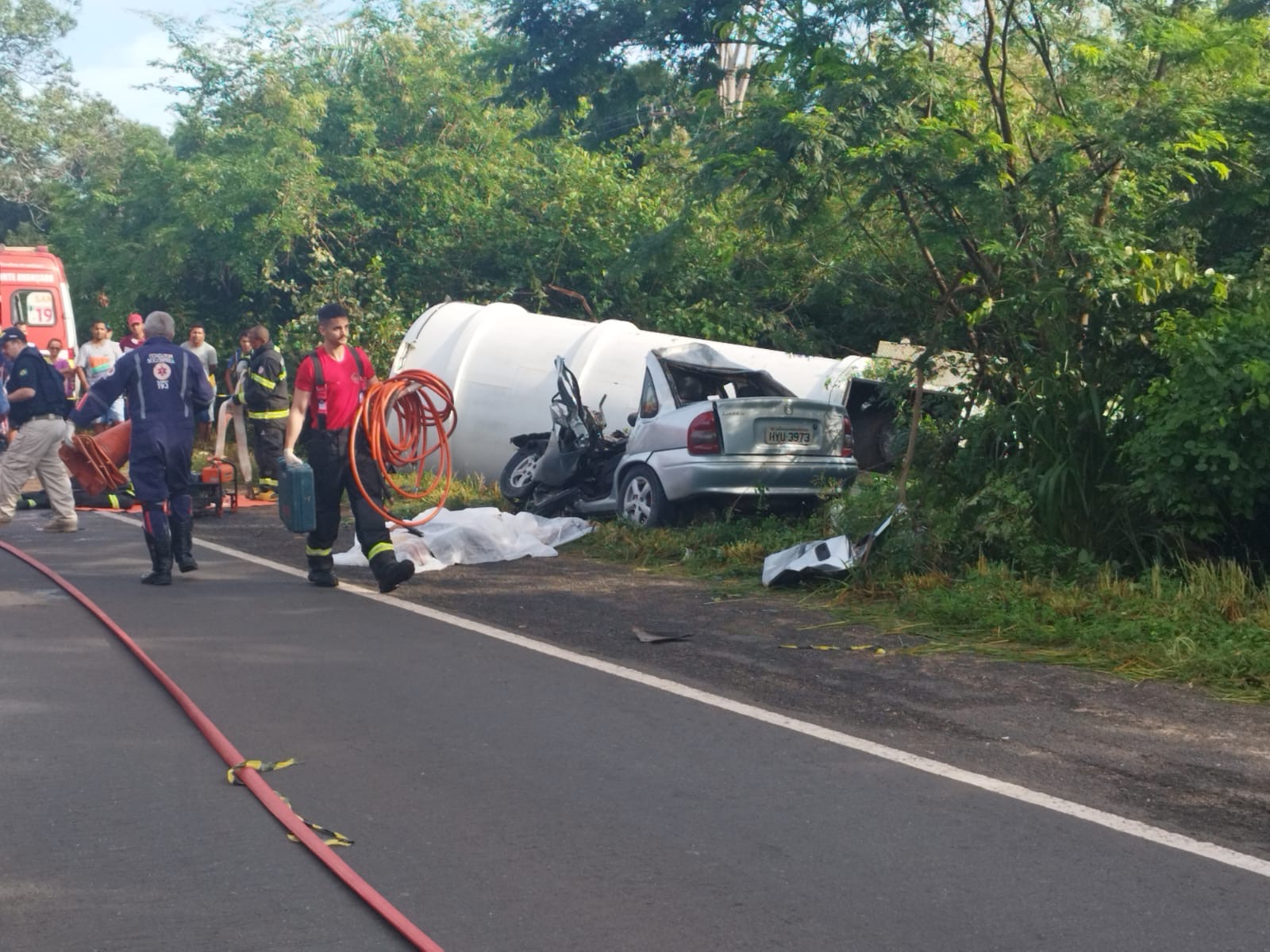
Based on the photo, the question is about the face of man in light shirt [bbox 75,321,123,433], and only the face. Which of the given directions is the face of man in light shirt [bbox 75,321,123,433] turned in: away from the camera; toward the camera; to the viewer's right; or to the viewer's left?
toward the camera

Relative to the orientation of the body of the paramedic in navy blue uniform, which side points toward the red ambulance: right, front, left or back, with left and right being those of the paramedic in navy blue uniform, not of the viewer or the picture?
front

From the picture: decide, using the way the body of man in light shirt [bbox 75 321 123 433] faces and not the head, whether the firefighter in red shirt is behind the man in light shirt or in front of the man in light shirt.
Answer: in front

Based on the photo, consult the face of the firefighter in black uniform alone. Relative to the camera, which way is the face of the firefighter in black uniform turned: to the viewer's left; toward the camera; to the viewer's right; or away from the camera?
to the viewer's left

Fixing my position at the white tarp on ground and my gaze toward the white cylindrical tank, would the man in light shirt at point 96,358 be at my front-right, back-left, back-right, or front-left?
front-left

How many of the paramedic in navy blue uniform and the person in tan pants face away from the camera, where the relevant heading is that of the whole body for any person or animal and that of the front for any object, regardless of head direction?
1

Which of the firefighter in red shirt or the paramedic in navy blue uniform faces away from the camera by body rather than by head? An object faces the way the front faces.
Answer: the paramedic in navy blue uniform

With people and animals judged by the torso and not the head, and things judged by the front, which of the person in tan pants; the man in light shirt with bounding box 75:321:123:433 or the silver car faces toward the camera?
the man in light shirt

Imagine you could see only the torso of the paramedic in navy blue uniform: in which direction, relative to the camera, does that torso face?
away from the camera

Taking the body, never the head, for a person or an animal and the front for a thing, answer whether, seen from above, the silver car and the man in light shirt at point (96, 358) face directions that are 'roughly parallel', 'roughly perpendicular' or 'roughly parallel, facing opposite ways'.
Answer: roughly parallel, facing opposite ways

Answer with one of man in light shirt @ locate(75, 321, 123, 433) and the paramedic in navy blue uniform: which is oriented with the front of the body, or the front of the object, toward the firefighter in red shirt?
the man in light shirt

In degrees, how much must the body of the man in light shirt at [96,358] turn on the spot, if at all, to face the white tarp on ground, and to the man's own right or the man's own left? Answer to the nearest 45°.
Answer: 0° — they already face it

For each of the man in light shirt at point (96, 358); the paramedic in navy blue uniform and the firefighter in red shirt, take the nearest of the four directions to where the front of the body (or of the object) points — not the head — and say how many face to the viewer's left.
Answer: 0
